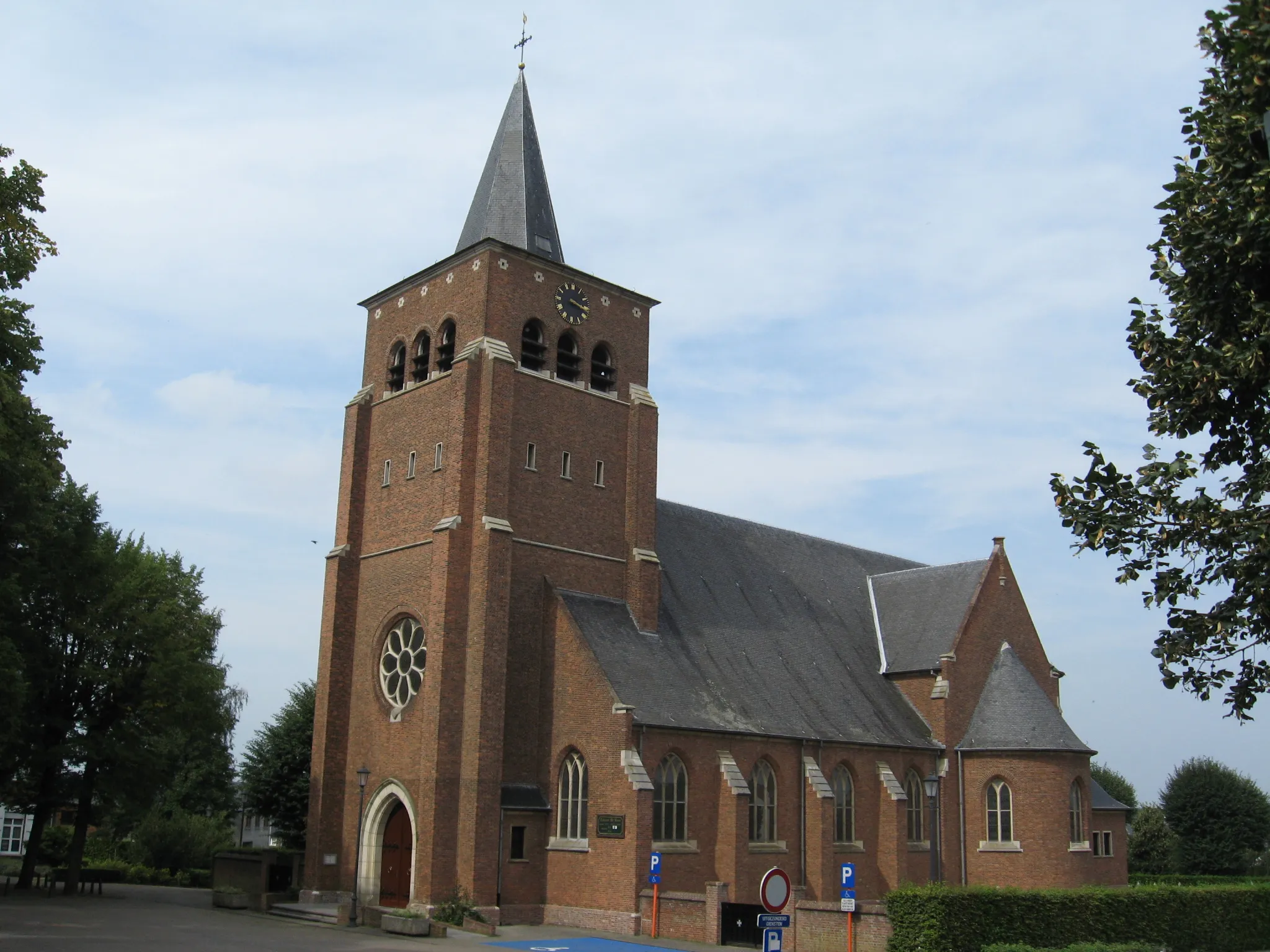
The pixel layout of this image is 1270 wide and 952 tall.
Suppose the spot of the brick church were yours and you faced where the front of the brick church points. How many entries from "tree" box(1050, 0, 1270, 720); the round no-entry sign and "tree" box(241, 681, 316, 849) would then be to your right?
1

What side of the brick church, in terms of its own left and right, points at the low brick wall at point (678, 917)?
left

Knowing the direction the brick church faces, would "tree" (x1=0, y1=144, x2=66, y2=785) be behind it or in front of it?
in front

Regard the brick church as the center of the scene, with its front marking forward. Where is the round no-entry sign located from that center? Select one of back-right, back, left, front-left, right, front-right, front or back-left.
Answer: front-left

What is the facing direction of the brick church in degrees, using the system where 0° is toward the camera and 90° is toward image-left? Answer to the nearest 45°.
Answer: approximately 45°

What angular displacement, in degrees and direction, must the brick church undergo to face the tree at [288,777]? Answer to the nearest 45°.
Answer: approximately 90° to its right

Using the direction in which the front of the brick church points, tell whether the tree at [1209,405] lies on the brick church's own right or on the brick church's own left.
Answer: on the brick church's own left
